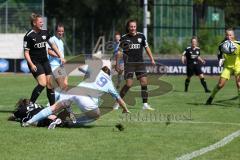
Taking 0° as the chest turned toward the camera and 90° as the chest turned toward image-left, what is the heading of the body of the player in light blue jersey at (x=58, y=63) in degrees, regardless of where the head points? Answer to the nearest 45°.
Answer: approximately 315°

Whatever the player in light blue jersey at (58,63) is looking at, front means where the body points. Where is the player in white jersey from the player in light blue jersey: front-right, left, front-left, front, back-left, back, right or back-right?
front-right

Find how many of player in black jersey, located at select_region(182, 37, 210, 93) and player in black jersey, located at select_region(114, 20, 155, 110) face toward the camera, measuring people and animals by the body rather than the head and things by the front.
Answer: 2

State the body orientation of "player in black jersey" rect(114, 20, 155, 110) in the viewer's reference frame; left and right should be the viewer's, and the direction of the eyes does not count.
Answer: facing the viewer

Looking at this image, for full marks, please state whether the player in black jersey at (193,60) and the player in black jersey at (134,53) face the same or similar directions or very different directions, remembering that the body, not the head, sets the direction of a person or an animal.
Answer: same or similar directions

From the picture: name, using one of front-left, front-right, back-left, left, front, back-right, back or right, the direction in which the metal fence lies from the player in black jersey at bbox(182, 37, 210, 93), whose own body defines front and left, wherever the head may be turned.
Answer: back-right

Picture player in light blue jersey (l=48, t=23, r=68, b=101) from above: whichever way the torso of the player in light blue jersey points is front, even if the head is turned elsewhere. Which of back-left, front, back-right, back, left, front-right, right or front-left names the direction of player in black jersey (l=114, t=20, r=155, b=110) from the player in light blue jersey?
front-left

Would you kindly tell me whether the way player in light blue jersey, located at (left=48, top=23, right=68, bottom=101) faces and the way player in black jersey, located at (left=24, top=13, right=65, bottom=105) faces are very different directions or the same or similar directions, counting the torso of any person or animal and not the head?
same or similar directions
